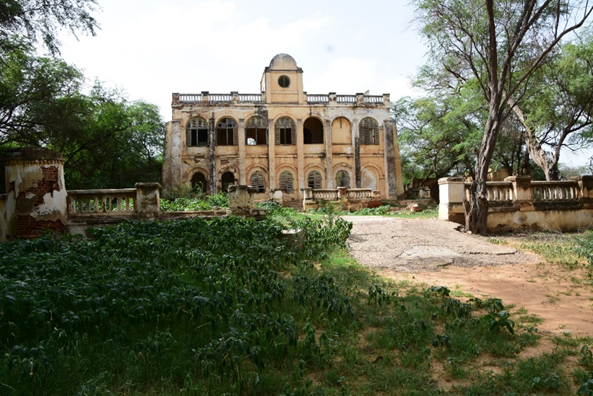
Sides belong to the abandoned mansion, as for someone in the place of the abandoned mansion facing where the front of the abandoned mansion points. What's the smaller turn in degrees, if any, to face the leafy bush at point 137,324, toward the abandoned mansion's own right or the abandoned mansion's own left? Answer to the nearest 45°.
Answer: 0° — it already faces it

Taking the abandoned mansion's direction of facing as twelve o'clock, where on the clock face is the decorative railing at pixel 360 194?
The decorative railing is roughly at 11 o'clock from the abandoned mansion.

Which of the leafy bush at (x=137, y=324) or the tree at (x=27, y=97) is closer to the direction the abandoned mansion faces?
the leafy bush

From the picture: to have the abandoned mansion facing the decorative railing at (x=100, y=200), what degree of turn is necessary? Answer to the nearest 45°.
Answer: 0° — it already faces it

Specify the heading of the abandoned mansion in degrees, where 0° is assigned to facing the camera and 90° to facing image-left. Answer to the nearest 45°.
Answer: approximately 0°

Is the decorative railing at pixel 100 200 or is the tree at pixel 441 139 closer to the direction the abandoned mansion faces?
the decorative railing

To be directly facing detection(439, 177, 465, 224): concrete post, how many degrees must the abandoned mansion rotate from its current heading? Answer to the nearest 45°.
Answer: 0° — it already faces it

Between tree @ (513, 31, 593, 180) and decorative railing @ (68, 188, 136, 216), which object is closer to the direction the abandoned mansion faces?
the decorative railing

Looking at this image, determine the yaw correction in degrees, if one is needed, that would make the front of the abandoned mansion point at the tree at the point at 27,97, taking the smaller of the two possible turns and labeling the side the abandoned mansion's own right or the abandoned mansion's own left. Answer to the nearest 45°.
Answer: approximately 45° to the abandoned mansion's own right
